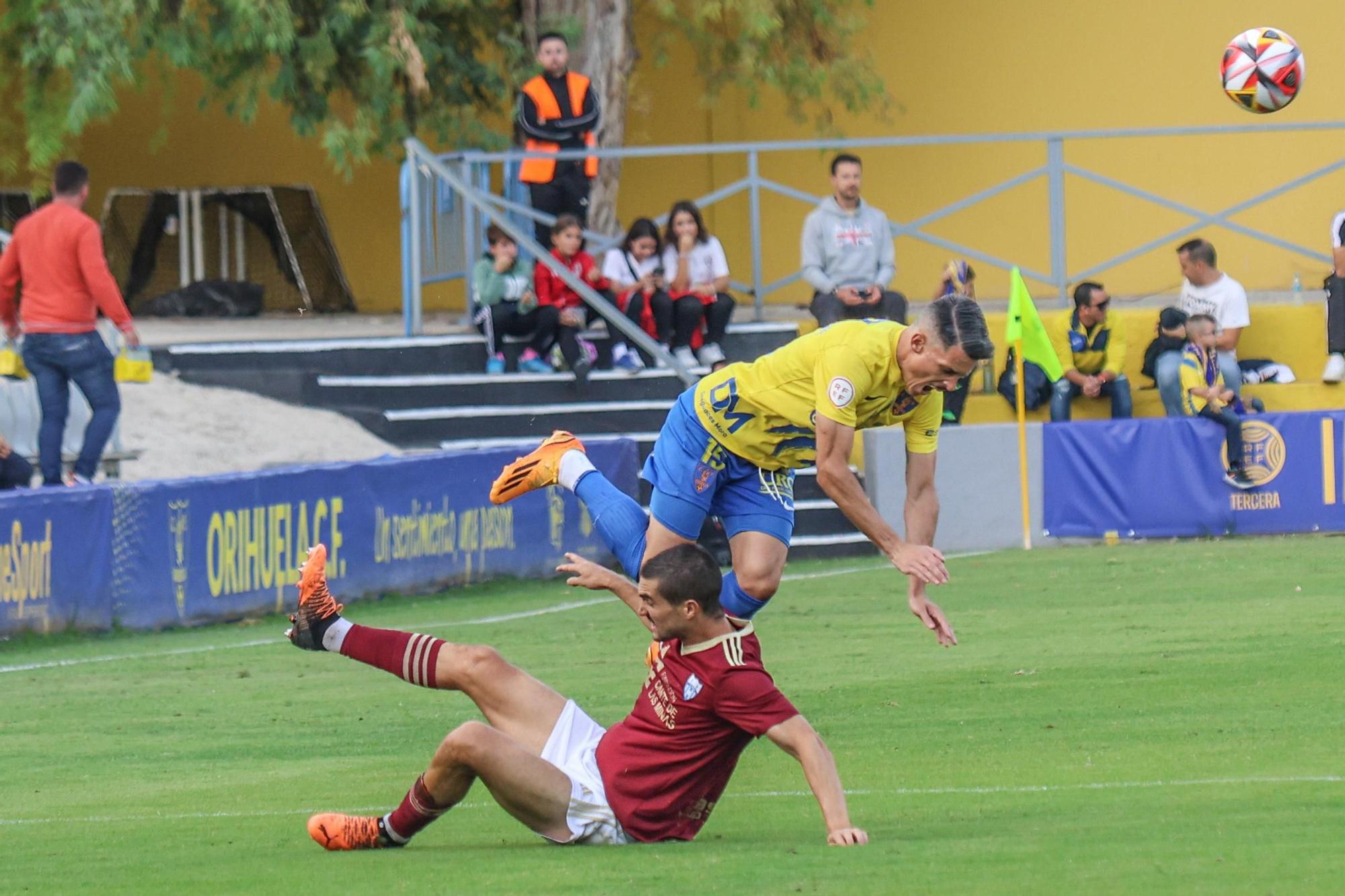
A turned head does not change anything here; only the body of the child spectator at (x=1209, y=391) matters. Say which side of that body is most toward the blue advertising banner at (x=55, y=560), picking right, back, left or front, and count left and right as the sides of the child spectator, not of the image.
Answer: right

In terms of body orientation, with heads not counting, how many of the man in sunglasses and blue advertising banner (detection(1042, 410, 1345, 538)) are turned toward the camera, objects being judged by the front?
2

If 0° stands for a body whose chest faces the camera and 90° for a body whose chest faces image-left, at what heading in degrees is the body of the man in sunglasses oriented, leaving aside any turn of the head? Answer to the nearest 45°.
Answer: approximately 0°

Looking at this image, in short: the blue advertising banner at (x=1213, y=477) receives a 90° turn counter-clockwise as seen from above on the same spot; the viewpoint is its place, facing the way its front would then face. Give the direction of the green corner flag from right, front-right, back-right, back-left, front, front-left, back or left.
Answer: back

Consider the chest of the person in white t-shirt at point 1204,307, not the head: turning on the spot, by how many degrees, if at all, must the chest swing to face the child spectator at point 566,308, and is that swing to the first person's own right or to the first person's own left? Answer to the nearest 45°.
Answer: approximately 45° to the first person's own right

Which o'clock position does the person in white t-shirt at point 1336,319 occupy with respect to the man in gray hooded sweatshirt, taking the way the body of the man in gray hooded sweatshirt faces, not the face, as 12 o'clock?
The person in white t-shirt is roughly at 9 o'clock from the man in gray hooded sweatshirt.

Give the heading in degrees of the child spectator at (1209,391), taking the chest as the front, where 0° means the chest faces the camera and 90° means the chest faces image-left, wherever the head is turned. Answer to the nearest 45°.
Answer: approximately 315°

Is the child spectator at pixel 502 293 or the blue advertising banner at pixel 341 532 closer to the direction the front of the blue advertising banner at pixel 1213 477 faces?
the blue advertising banner
